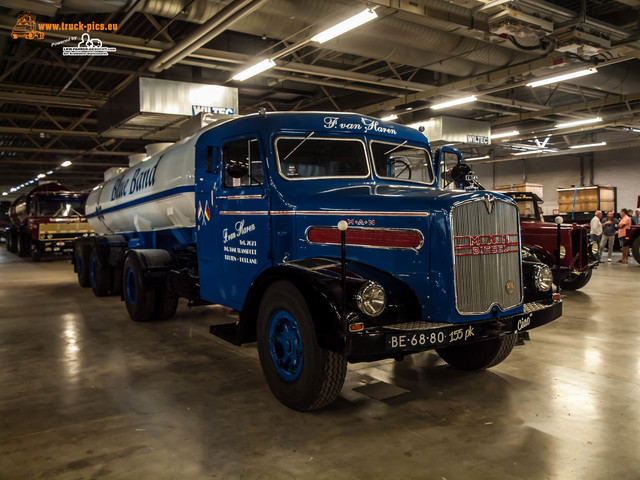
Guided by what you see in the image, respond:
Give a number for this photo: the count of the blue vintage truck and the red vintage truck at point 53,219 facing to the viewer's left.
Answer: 0

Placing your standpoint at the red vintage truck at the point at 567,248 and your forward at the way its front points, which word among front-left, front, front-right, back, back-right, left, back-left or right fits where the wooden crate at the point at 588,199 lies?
back-left

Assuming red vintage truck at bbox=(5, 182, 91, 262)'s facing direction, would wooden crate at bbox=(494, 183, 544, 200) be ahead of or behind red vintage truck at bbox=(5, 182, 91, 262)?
ahead

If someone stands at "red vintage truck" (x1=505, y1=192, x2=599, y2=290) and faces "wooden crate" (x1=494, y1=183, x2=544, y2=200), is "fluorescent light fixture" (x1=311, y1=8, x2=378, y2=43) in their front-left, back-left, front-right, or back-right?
back-left

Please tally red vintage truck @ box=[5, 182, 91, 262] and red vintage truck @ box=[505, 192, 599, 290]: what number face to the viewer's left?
0

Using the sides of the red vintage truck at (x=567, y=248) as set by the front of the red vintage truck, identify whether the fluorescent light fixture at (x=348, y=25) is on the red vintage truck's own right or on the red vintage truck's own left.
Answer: on the red vintage truck's own right

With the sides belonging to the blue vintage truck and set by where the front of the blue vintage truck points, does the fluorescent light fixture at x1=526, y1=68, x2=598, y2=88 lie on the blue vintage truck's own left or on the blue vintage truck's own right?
on the blue vintage truck's own left

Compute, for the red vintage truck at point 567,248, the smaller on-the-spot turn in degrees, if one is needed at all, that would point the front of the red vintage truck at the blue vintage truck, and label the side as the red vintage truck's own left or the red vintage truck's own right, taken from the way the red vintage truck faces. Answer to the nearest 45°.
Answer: approximately 45° to the red vintage truck's own right

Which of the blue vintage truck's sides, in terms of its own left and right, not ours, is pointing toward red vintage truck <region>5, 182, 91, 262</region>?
back

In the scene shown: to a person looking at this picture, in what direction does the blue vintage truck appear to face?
facing the viewer and to the right of the viewer
